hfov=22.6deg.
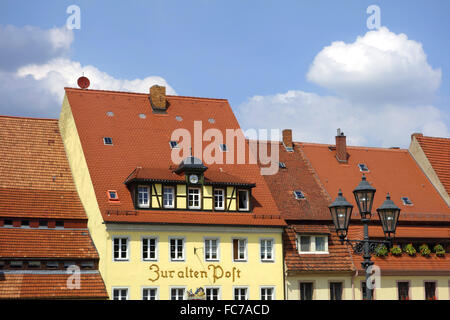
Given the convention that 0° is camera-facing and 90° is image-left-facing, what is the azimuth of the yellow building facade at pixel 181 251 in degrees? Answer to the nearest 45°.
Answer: approximately 0°
